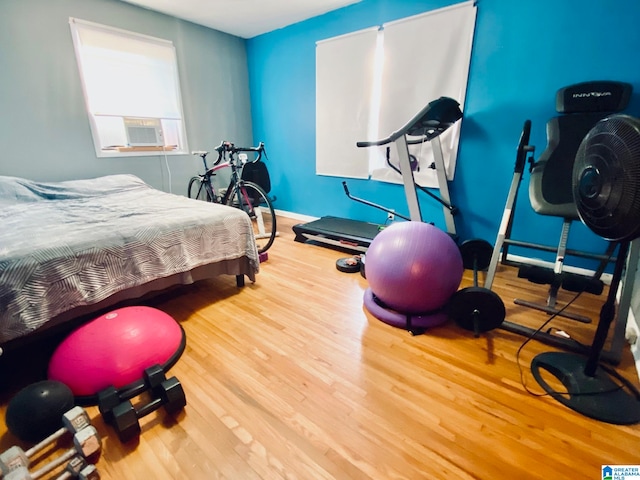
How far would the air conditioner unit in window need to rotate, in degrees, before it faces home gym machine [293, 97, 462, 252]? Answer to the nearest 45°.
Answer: approximately 45° to its left

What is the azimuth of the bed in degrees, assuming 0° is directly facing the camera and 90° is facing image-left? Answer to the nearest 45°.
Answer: approximately 315°

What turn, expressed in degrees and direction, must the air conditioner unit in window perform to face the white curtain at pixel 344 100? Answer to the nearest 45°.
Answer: approximately 45° to its left

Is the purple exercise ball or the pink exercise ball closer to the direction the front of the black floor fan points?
the pink exercise ball

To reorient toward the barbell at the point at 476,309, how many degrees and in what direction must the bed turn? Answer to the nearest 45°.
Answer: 0° — it already faces it

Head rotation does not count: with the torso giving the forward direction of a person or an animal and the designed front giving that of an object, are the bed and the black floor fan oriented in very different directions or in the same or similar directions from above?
very different directions

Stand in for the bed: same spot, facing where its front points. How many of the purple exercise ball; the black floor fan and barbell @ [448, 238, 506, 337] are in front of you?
3

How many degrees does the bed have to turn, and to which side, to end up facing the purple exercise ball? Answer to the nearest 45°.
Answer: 0° — it already faces it
